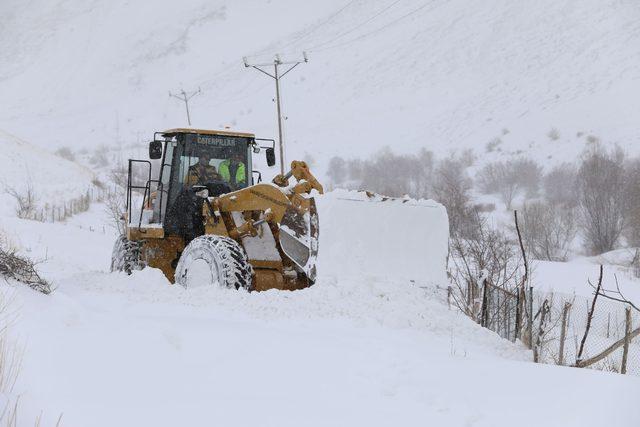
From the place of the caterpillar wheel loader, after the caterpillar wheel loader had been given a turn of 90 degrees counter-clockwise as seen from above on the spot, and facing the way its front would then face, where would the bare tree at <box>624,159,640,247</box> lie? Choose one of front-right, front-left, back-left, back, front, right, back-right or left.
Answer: front

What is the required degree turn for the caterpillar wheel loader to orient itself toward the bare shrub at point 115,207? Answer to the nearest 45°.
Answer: approximately 135° to its left

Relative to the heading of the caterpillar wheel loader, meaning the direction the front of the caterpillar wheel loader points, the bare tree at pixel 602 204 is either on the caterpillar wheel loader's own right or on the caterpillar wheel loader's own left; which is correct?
on the caterpillar wheel loader's own left

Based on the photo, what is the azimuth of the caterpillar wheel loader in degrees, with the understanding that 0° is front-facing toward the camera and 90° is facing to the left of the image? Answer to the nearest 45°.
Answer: approximately 315°

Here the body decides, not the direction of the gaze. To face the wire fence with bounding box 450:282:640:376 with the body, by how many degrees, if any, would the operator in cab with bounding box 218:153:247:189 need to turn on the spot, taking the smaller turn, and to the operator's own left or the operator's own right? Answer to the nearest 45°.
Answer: approximately 45° to the operator's own left

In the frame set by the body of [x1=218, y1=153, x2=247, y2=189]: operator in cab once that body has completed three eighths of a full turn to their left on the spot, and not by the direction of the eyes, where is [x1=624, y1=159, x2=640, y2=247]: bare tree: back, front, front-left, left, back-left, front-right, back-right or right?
front-right

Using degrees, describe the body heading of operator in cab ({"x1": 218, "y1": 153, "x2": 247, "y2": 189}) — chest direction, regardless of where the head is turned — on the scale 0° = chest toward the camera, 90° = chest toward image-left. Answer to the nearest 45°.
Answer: approximately 315°

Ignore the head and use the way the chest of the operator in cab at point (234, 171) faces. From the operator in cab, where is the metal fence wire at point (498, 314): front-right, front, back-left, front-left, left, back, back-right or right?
front-left

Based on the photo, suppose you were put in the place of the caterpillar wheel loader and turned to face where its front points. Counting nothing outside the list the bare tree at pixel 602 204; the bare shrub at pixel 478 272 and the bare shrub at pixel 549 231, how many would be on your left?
3
